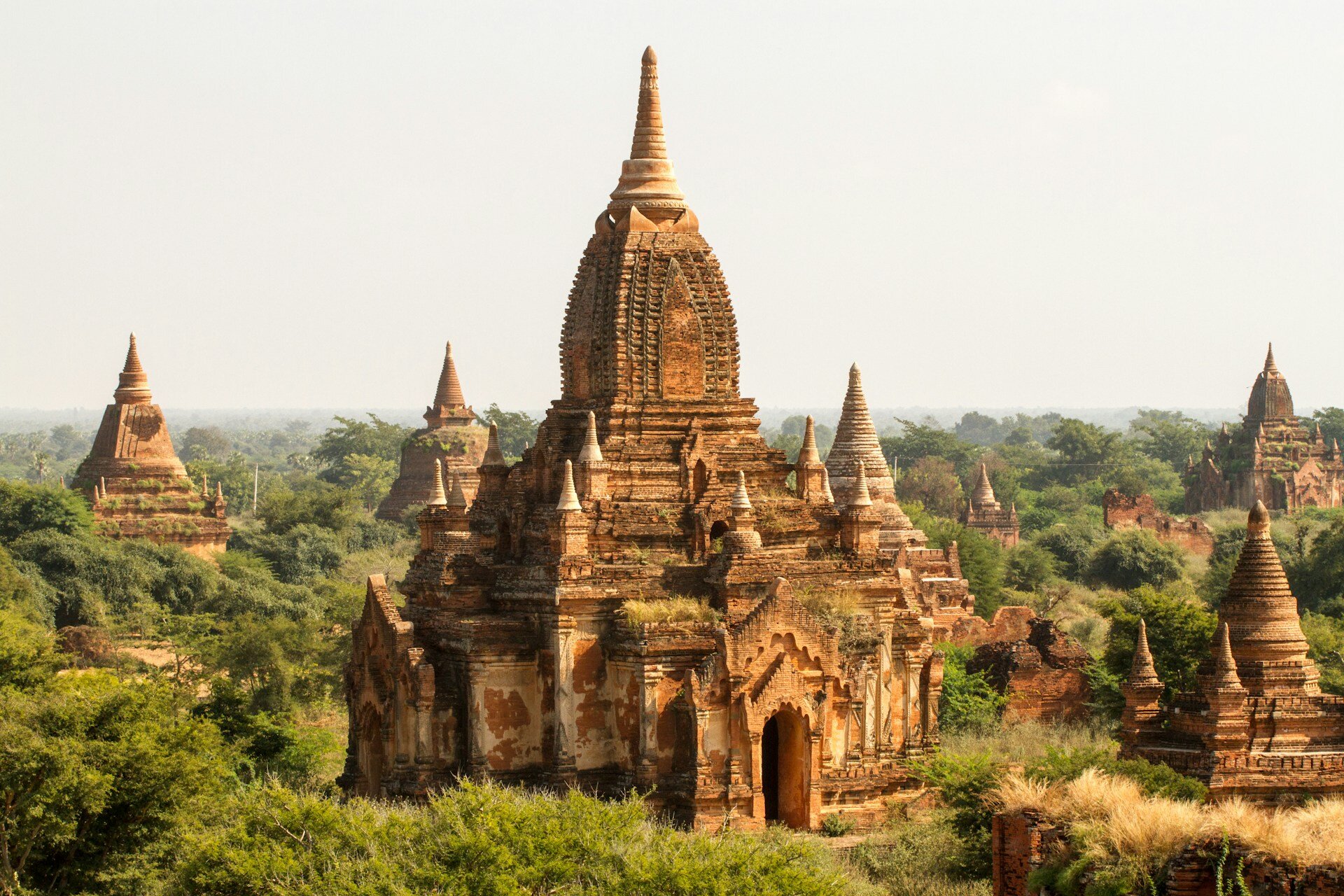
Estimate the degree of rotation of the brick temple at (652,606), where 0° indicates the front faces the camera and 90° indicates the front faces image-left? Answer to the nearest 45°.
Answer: approximately 315°

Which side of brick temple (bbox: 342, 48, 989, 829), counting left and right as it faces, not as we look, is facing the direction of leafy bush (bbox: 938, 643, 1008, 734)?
left

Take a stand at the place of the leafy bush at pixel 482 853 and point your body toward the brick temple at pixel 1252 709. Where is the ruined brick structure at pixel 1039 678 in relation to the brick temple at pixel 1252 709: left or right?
left

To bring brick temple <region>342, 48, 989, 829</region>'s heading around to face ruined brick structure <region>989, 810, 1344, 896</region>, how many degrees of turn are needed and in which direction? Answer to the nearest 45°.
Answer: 0° — it already faces it

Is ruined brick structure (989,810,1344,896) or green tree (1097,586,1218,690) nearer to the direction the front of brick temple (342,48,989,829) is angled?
the ruined brick structure

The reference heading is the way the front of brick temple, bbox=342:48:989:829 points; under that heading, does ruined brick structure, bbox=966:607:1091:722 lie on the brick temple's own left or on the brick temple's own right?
on the brick temple's own left

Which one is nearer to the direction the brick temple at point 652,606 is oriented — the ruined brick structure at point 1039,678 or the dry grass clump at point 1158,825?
the dry grass clump

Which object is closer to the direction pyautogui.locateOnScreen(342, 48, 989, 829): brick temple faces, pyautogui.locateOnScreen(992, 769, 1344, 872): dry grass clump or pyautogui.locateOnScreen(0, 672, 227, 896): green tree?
the dry grass clump

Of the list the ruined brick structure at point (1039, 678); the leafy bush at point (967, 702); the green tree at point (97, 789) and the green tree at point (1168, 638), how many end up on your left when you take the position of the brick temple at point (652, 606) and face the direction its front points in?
3
